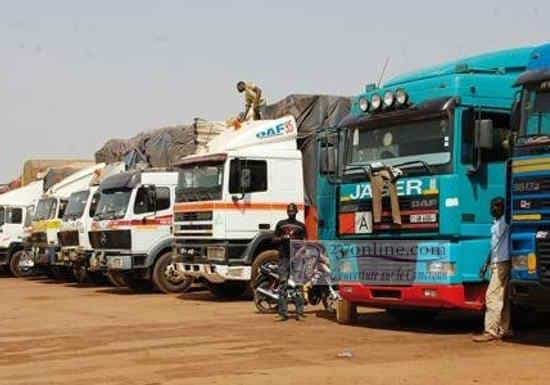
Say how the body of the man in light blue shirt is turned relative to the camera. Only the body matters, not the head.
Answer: to the viewer's left

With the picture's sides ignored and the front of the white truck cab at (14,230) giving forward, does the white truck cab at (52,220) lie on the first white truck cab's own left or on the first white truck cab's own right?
on the first white truck cab's own left

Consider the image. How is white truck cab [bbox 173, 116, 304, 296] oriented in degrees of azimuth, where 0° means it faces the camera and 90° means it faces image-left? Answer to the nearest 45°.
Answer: approximately 45°

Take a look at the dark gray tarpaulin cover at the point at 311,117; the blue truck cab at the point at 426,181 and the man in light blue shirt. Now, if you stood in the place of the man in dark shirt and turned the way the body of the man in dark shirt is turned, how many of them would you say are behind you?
1

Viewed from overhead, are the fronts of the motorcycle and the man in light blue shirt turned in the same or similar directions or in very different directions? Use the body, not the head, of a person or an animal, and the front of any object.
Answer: very different directions

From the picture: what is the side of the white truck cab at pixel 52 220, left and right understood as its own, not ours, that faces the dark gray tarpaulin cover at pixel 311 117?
left

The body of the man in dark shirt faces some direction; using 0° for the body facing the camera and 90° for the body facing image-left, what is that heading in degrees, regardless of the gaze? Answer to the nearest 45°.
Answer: approximately 0°

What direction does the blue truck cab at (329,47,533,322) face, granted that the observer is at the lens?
facing the viewer and to the left of the viewer

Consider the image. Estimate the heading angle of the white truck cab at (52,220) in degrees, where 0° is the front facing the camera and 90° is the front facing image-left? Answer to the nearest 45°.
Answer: approximately 45°

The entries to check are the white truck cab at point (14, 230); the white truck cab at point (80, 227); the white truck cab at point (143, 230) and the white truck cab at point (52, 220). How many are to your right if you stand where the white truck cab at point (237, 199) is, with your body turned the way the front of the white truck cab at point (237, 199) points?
4
